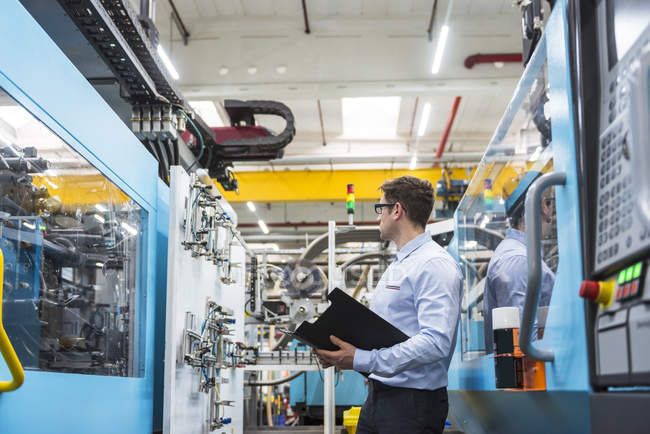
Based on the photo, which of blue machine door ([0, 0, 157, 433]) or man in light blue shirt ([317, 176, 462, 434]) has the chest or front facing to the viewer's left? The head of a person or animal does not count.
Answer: the man in light blue shirt

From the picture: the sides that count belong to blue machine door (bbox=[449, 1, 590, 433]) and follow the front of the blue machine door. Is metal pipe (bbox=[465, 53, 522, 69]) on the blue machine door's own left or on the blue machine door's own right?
on the blue machine door's own right

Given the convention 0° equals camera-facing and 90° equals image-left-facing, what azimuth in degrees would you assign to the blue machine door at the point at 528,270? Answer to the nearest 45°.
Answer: approximately 45°

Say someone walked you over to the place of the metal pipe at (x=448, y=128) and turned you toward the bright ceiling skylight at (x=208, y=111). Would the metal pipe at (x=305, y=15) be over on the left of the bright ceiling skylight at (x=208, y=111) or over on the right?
left

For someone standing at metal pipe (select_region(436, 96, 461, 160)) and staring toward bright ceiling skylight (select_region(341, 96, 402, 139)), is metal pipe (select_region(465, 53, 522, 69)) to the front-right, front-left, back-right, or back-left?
back-left

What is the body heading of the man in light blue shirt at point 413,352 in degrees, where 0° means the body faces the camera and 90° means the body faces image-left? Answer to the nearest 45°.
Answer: approximately 90°

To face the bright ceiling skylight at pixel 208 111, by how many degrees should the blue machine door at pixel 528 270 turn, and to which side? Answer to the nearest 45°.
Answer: approximately 90° to its right
